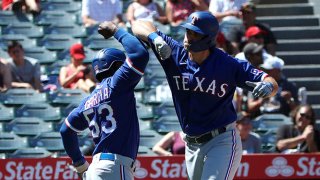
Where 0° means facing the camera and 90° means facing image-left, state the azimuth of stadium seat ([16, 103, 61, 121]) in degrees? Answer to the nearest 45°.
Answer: approximately 0°

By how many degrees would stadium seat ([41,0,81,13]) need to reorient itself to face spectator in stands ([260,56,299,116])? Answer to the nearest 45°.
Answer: approximately 45° to its left

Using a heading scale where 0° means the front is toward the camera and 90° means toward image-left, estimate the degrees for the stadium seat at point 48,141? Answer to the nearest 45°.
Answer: approximately 45°

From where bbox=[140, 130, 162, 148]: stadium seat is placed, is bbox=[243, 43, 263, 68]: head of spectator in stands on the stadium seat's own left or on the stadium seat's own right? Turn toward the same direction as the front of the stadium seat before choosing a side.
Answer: on the stadium seat's own left

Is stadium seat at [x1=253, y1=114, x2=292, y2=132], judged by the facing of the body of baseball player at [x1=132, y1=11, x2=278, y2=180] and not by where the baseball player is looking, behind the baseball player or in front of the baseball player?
behind

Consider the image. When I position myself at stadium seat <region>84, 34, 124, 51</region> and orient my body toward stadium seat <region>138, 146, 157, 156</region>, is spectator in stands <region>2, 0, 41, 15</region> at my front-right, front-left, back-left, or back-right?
back-right

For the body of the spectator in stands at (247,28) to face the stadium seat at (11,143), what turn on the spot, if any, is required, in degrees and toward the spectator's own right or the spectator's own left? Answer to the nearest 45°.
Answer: approximately 45° to the spectator's own right
